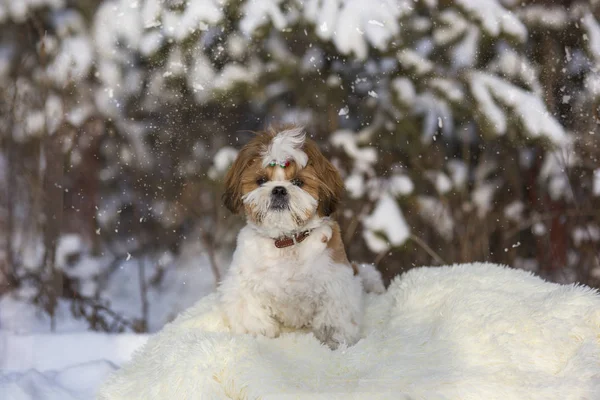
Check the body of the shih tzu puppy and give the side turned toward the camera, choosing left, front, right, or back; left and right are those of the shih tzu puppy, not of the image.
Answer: front

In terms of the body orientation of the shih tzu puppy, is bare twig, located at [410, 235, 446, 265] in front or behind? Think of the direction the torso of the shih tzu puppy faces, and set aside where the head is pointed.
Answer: behind
